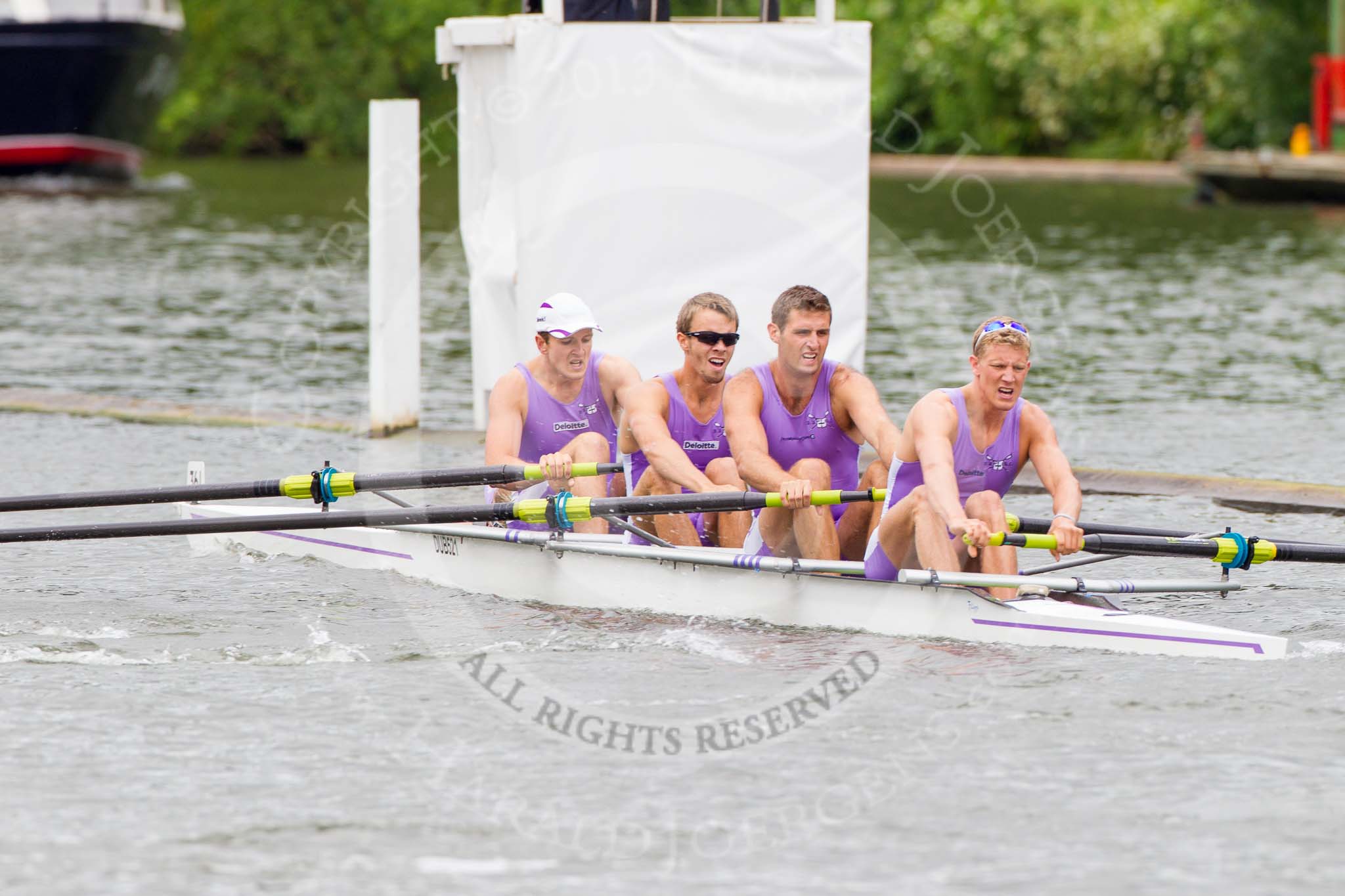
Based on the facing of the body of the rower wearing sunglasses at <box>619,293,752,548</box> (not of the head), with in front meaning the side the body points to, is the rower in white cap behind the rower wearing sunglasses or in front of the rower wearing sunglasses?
behind

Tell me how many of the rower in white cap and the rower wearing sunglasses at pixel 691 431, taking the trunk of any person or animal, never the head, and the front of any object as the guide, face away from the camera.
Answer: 0

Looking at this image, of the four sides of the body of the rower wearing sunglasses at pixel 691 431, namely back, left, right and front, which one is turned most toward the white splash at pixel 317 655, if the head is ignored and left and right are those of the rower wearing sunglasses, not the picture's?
right

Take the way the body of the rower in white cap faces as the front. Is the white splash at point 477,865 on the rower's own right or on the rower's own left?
on the rower's own right

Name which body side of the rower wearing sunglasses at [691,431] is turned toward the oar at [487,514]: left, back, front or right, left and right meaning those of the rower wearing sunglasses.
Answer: right

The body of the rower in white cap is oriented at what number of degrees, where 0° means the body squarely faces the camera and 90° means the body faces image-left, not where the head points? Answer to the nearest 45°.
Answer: approximately 315°

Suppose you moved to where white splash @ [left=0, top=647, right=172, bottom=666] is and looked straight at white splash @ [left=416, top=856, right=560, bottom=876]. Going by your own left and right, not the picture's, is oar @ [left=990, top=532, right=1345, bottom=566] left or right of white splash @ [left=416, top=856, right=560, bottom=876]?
left

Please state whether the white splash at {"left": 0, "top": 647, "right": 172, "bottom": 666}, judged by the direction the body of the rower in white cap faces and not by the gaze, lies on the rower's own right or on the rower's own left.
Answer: on the rower's own right

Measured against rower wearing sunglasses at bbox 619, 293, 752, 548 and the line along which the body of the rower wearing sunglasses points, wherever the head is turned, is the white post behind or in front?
behind
